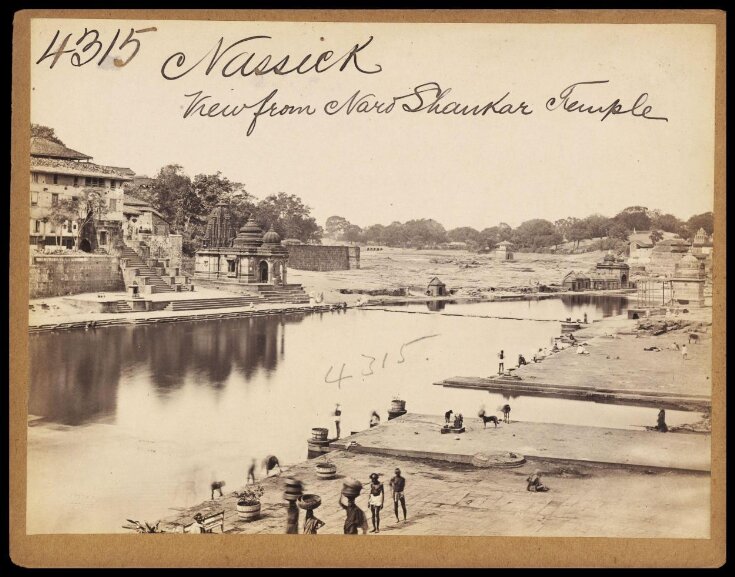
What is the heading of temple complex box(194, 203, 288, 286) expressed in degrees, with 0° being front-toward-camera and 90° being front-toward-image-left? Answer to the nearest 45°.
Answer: approximately 315°
